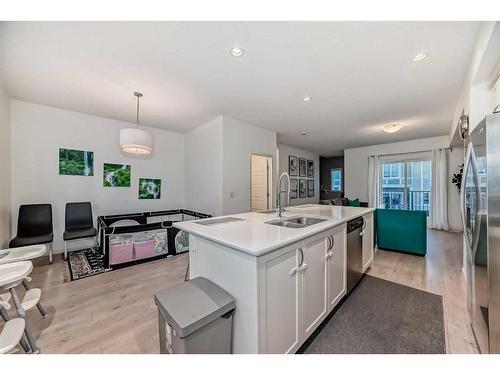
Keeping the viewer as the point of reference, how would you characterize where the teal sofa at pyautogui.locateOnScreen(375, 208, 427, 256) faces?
facing away from the viewer

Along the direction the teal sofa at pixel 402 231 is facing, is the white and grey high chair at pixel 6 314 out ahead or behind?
behind

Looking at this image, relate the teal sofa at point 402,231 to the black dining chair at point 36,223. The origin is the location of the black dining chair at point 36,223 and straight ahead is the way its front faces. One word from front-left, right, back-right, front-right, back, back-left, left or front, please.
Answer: left

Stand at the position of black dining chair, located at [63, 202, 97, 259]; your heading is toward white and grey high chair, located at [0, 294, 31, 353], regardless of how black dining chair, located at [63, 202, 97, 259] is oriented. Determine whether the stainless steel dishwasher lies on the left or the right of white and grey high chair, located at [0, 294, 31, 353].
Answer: left

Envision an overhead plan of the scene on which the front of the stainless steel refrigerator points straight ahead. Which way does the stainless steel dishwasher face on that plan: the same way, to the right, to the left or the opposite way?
the opposite way

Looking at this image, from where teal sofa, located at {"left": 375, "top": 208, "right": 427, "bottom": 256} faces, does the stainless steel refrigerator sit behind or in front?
behind

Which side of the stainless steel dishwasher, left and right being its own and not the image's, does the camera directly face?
right

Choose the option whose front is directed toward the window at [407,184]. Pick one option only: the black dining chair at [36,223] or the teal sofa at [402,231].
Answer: the teal sofa

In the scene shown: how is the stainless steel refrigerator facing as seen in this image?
to the viewer's left

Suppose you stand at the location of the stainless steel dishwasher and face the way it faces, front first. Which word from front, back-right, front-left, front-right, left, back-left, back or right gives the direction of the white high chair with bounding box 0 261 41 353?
back-right

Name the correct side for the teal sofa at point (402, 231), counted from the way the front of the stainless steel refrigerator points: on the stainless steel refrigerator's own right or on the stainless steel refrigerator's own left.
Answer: on the stainless steel refrigerator's own right

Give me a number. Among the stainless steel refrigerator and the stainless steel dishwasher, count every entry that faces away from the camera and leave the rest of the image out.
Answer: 0

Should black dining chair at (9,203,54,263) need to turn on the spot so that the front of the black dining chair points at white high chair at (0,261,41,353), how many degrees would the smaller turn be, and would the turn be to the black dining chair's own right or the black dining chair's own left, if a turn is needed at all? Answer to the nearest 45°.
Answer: approximately 45° to the black dining chair's own left
